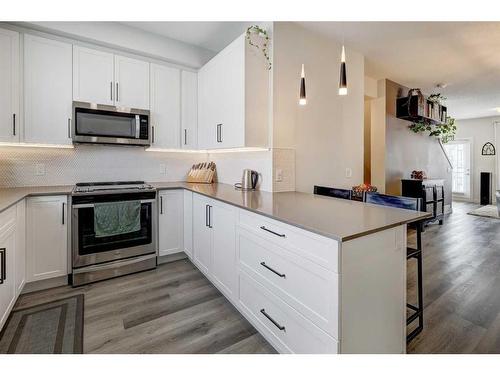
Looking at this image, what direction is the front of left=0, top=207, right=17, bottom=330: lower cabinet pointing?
to the viewer's right

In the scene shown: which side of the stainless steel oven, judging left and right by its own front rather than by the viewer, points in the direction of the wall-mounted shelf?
left

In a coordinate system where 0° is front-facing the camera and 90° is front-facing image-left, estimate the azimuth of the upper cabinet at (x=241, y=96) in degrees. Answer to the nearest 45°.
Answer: approximately 45°

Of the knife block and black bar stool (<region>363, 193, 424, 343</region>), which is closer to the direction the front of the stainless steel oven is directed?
the black bar stool

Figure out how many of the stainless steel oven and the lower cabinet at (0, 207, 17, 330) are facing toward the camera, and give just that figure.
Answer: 1

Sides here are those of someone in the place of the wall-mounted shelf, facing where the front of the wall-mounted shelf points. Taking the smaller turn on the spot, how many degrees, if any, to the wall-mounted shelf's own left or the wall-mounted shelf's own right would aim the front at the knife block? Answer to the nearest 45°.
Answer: approximately 90° to the wall-mounted shelf's own right

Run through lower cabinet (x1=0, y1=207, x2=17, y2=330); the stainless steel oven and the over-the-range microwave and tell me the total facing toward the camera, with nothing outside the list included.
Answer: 2
